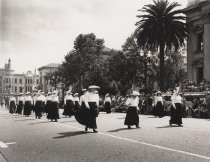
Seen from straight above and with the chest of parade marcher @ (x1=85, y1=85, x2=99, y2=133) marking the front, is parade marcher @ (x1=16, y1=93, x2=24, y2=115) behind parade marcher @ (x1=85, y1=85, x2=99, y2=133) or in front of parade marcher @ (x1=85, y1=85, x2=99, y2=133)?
behind

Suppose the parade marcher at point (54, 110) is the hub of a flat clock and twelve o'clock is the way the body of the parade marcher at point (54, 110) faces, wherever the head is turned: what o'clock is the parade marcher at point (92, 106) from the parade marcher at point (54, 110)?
the parade marcher at point (92, 106) is roughly at 1 o'clock from the parade marcher at point (54, 110).

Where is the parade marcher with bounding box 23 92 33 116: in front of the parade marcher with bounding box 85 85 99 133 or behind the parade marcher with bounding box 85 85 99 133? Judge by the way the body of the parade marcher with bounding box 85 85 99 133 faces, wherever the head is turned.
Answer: behind
